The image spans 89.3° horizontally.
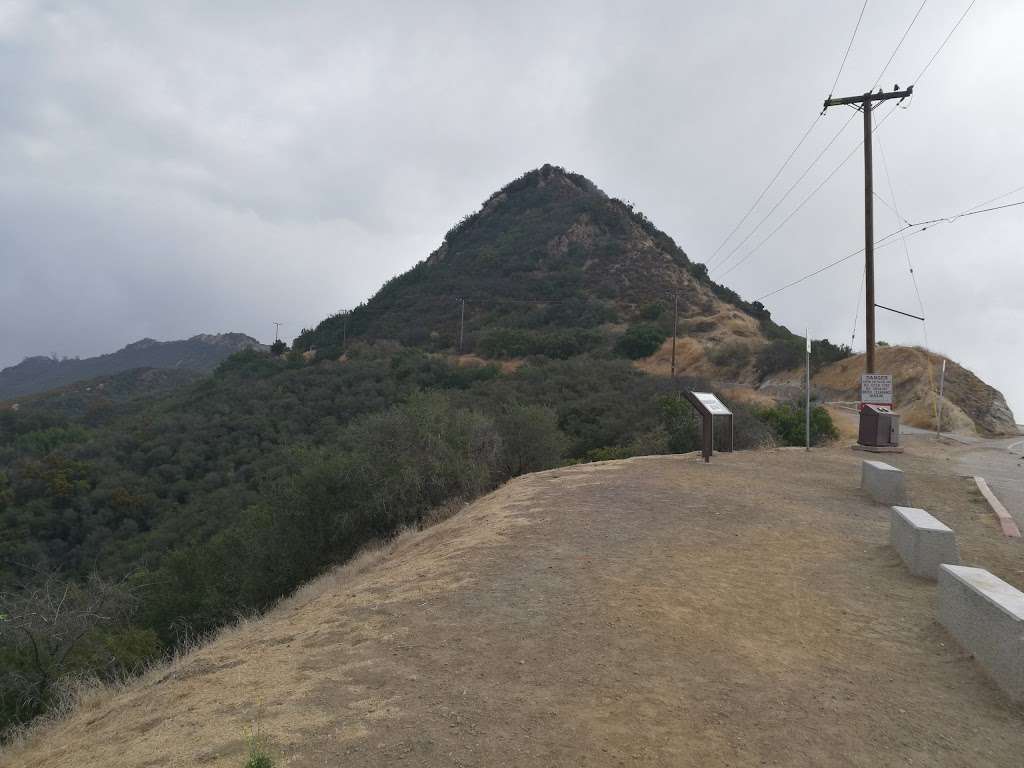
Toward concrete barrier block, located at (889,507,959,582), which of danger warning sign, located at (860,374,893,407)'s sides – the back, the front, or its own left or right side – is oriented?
front

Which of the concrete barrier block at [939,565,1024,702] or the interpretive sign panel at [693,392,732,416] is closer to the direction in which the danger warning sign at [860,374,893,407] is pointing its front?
the concrete barrier block

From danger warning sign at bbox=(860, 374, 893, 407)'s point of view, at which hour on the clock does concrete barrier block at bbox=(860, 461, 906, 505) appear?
The concrete barrier block is roughly at 12 o'clock from the danger warning sign.

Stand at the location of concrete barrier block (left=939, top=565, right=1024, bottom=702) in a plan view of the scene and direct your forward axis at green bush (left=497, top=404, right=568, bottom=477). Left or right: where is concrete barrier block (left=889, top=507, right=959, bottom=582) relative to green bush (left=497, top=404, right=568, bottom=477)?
right

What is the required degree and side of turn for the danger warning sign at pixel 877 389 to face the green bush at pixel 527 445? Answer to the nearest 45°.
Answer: approximately 90° to its right

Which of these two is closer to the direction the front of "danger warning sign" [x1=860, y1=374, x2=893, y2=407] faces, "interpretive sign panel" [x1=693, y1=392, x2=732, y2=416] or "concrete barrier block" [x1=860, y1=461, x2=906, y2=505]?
the concrete barrier block

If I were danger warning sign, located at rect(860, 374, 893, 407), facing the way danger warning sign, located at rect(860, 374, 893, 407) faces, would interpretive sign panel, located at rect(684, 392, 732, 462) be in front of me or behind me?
in front

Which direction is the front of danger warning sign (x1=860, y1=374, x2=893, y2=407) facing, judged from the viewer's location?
facing the viewer

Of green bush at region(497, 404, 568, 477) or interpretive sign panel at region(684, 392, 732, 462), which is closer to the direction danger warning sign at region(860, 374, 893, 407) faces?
the interpretive sign panel

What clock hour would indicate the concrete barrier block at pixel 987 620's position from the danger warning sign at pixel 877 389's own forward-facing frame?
The concrete barrier block is roughly at 12 o'clock from the danger warning sign.
